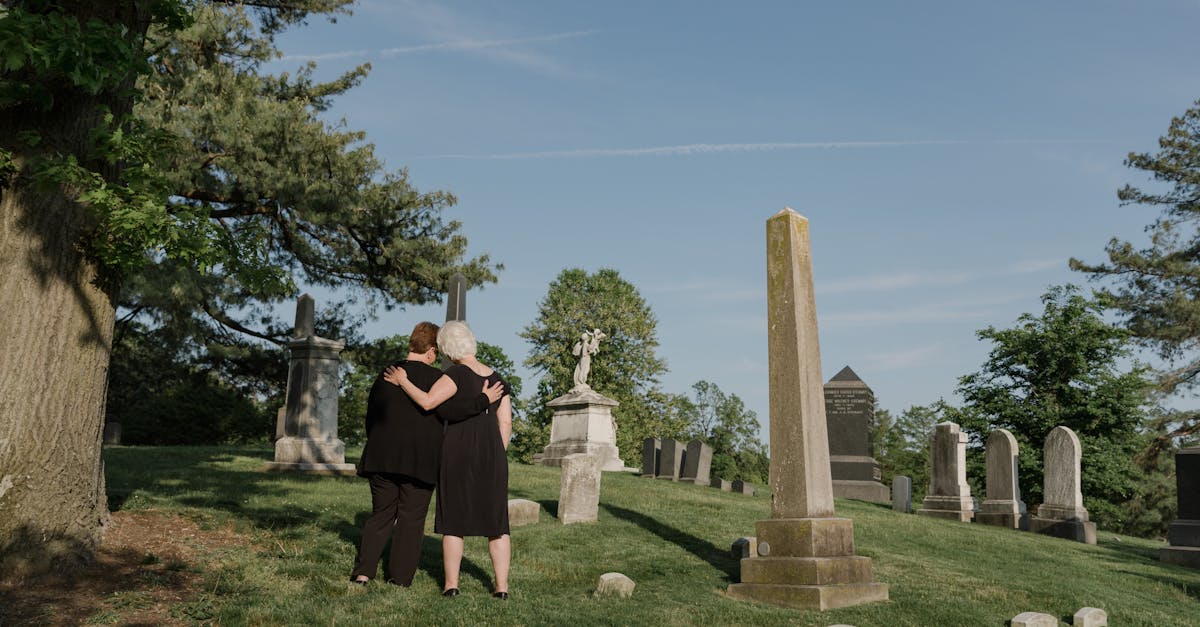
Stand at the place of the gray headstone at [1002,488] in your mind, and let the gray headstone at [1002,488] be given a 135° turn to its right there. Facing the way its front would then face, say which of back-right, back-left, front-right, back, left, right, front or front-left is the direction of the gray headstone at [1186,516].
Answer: back-right

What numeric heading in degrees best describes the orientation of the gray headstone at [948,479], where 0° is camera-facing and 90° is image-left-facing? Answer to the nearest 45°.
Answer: approximately 45°

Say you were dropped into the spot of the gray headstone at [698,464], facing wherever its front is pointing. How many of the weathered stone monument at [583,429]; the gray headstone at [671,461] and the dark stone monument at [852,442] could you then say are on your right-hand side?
2

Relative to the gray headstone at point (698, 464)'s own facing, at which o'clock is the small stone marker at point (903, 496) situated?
The small stone marker is roughly at 8 o'clock from the gray headstone.

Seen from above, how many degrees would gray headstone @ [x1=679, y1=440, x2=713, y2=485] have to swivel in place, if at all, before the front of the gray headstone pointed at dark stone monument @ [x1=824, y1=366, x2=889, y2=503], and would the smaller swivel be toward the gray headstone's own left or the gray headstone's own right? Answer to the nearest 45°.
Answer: approximately 135° to the gray headstone's own left

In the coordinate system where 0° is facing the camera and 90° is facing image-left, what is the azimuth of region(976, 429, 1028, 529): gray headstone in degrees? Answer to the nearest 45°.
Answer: approximately 45°

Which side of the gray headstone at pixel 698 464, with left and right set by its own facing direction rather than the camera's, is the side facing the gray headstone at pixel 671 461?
right

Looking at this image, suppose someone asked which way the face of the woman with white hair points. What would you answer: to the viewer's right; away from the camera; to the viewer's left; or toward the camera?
away from the camera

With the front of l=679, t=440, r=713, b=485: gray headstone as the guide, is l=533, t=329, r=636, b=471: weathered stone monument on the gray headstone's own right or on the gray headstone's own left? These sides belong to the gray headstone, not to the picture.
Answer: on the gray headstone's own right

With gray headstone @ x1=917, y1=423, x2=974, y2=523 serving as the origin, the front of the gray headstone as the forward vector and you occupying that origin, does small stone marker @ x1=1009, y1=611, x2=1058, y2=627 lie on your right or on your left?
on your left
